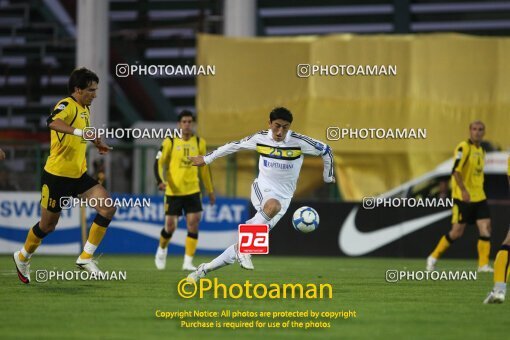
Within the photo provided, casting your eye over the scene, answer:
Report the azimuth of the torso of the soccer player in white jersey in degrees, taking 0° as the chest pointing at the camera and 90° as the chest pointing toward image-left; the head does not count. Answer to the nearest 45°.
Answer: approximately 0°

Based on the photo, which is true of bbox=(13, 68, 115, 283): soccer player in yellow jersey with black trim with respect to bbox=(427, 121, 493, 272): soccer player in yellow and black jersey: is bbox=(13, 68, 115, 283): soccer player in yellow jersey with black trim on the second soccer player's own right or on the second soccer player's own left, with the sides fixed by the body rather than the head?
on the second soccer player's own right

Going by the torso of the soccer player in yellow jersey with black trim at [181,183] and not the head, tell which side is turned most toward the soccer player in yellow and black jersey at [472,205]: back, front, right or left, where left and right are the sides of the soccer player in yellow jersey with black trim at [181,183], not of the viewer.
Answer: left

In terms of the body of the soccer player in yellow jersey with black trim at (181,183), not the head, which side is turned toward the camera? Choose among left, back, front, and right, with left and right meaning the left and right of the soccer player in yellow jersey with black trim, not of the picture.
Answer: front

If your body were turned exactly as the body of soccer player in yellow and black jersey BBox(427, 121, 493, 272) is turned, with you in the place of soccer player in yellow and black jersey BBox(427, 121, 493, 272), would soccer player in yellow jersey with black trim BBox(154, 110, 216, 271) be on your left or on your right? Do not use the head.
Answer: on your right

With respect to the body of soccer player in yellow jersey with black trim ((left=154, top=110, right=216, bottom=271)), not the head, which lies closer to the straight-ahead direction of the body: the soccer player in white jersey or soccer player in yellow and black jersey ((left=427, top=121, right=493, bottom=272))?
the soccer player in white jersey

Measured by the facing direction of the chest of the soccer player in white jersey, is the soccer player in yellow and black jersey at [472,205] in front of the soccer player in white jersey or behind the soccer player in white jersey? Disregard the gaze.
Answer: behind

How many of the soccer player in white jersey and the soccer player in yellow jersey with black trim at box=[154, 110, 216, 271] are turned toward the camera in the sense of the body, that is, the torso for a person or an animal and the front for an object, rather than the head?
2
